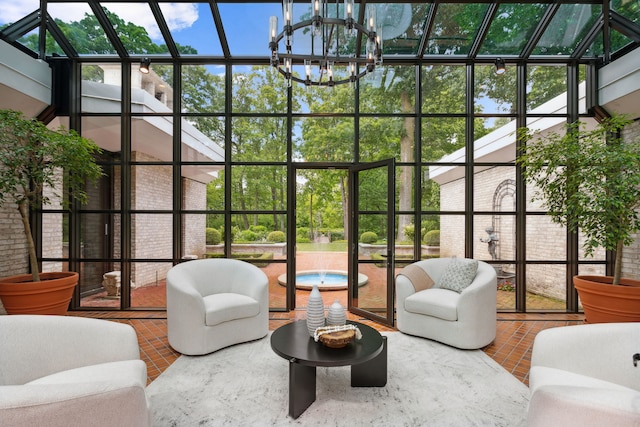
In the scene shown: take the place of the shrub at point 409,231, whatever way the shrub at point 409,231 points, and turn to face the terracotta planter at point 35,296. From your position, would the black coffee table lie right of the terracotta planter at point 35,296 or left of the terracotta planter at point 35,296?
left

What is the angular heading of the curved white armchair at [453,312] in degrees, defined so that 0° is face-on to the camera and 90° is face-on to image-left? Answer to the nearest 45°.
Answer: approximately 45°

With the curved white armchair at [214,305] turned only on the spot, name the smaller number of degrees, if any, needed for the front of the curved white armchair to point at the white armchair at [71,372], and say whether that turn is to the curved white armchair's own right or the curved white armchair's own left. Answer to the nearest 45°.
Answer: approximately 90° to the curved white armchair's own right

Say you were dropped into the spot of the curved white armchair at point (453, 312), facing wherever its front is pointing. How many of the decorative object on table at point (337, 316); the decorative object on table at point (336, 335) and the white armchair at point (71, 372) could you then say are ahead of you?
3

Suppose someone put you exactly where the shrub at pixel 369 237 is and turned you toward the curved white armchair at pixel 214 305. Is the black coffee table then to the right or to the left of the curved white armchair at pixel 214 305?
left

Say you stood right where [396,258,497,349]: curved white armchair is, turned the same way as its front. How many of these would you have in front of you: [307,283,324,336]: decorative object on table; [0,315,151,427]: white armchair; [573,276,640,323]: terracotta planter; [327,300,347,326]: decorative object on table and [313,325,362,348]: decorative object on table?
4

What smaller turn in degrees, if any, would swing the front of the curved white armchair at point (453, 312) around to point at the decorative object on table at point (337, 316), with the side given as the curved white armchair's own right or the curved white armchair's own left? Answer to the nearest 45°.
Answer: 0° — it already faces it

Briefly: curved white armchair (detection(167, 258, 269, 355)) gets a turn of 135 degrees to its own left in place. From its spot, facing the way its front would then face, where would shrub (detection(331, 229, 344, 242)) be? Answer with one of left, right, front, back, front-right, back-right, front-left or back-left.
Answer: front-right

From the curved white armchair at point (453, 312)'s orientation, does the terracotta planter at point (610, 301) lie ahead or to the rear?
to the rear
